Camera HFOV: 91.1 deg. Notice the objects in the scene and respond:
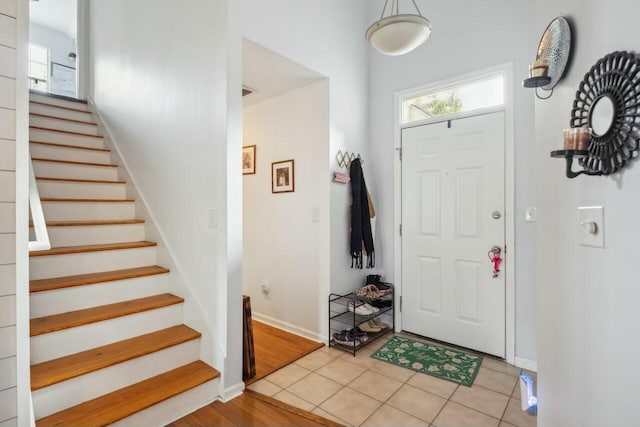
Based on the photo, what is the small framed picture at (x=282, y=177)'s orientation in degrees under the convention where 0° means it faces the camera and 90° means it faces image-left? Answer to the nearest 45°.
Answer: approximately 45°

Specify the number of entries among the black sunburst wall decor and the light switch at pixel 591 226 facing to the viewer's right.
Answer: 0

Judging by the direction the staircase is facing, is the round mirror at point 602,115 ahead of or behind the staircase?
ahead

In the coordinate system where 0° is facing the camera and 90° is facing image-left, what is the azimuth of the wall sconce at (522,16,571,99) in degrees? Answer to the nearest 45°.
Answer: approximately 45°

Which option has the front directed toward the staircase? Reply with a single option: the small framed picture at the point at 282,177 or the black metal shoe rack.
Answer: the small framed picture
